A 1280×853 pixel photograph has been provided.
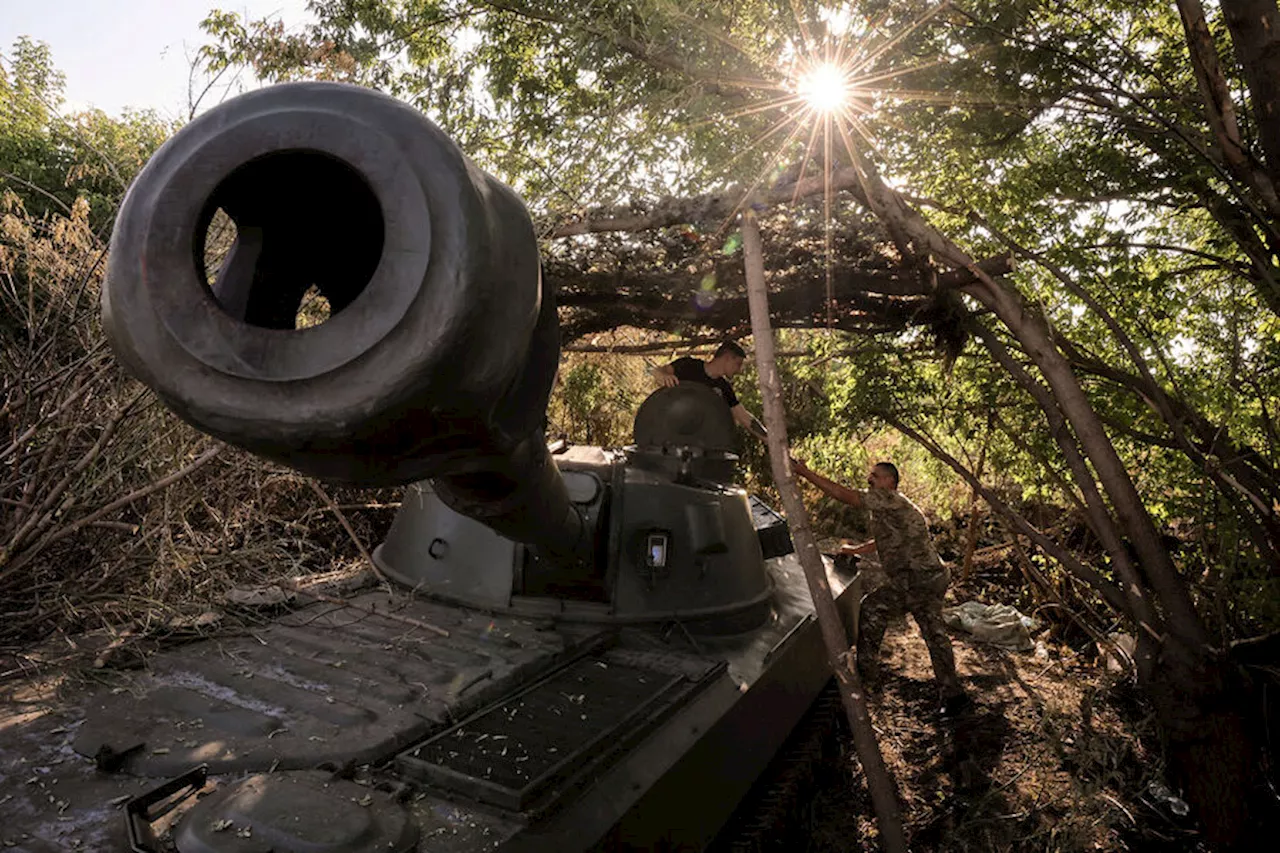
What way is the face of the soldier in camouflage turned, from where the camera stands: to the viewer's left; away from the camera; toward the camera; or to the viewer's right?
to the viewer's left

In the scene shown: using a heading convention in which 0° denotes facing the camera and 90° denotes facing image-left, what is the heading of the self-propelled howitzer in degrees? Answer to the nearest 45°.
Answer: approximately 45°

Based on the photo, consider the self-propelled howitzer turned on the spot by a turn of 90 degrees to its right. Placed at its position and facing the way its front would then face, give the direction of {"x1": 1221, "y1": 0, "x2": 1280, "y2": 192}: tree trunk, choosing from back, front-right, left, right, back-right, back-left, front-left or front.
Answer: back-right
